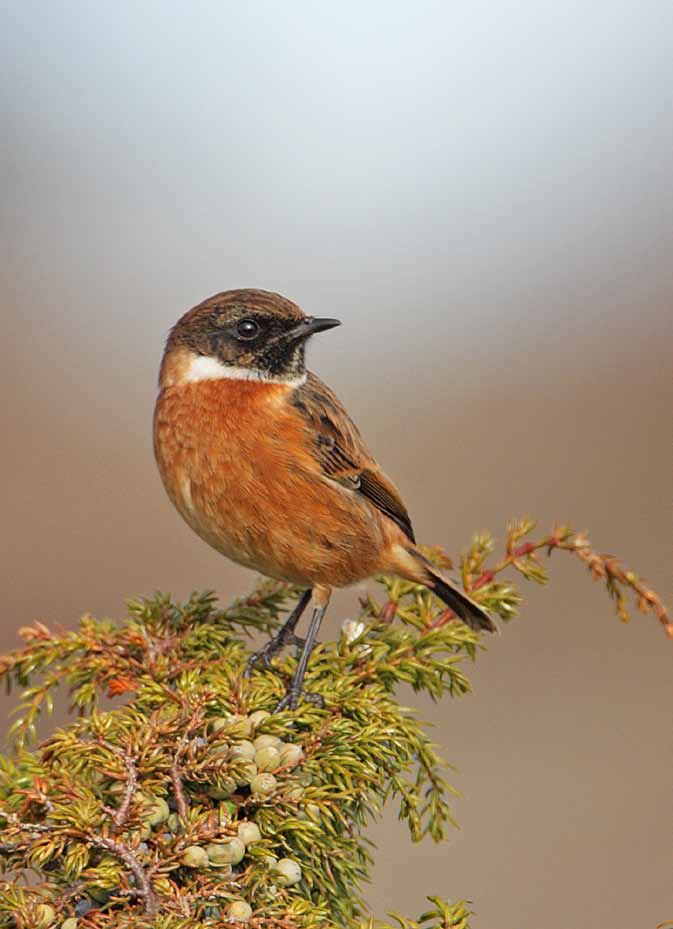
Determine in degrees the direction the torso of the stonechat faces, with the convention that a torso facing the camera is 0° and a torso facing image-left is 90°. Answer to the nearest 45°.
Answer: approximately 45°
